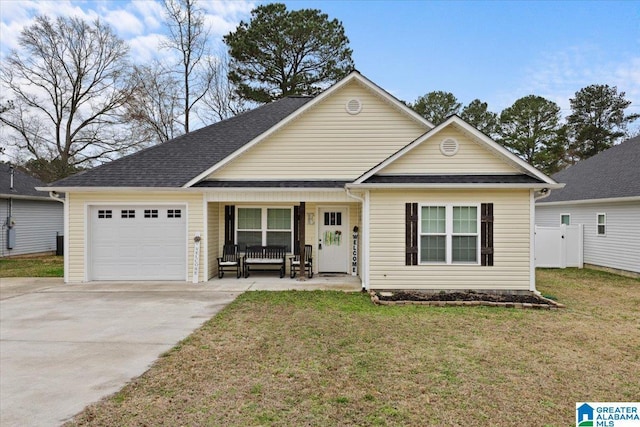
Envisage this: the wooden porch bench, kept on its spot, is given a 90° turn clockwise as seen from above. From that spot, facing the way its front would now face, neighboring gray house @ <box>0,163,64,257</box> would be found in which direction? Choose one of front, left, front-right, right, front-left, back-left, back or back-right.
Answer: front-right

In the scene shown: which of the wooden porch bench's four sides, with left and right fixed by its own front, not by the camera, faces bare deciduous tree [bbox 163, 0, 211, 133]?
back

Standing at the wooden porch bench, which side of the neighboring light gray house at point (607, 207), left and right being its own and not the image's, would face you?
right

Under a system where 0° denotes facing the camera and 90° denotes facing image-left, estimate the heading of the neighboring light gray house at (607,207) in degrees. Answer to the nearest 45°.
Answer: approximately 315°

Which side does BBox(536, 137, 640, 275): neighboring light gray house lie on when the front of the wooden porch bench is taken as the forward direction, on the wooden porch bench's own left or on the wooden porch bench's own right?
on the wooden porch bench's own left

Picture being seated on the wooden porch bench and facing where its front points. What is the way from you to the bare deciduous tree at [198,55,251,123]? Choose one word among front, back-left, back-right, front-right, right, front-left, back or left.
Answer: back
